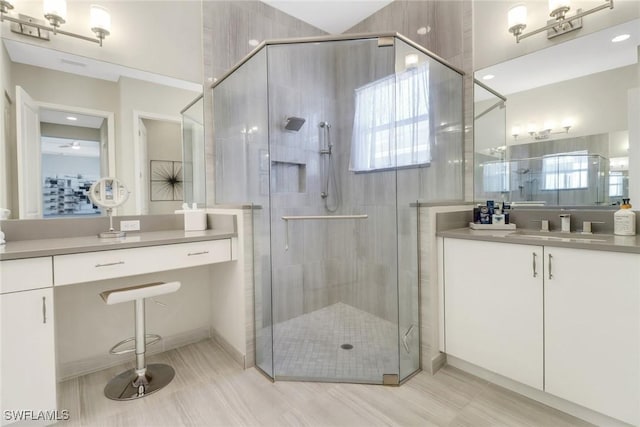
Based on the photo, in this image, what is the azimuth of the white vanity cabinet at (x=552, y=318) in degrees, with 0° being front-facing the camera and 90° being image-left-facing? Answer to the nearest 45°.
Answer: approximately 45°

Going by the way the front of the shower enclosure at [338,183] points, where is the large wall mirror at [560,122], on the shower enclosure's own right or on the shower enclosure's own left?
on the shower enclosure's own left

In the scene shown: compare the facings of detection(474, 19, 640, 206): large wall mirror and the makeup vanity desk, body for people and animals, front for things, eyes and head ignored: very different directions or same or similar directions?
very different directions

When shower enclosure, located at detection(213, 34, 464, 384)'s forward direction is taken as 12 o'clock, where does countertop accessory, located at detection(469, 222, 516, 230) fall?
The countertop accessory is roughly at 9 o'clock from the shower enclosure.

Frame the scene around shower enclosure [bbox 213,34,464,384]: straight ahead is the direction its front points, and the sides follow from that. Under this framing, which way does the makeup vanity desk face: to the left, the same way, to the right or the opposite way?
to the left

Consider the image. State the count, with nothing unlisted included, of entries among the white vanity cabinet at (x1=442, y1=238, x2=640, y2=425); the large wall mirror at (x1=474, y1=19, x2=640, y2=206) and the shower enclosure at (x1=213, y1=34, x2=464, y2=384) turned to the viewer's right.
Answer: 0

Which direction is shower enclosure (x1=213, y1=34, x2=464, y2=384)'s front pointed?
toward the camera

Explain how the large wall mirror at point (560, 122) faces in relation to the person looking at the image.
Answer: facing the viewer and to the left of the viewer

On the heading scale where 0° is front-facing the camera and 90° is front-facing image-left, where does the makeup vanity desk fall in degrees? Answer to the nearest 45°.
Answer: approximately 315°

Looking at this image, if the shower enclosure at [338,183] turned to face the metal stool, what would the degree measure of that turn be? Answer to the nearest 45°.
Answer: approximately 45° to its right

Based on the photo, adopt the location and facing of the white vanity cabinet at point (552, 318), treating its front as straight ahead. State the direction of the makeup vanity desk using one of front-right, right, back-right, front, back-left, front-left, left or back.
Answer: front

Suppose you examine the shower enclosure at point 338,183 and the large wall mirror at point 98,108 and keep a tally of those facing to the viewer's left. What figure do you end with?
0

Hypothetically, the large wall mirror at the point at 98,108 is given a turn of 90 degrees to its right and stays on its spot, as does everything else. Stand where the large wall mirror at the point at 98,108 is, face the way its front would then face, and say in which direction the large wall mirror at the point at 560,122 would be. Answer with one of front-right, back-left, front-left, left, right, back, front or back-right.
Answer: left
